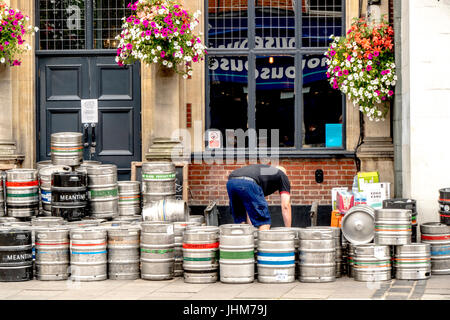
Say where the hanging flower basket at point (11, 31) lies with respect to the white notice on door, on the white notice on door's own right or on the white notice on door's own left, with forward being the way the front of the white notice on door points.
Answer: on the white notice on door's own right

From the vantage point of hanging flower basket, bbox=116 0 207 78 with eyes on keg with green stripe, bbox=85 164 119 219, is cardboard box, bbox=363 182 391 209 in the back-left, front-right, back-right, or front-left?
back-left

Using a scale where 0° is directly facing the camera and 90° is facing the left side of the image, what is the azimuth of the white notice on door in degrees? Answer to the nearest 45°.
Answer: approximately 0°

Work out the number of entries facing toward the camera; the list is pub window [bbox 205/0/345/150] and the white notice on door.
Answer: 2

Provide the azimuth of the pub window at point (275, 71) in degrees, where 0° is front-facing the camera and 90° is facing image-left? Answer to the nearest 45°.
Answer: approximately 0°

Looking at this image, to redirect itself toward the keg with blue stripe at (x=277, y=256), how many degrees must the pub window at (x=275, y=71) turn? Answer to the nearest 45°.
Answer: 0° — it already faces it

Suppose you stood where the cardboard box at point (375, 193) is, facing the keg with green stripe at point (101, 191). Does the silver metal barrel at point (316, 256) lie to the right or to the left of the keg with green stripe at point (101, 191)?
left

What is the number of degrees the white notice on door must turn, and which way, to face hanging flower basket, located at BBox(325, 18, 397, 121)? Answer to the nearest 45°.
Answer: approximately 45° to its left

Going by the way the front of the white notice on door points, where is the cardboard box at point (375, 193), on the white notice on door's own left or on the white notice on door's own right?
on the white notice on door's own left

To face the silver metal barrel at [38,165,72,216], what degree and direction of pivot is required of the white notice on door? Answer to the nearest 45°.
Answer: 0° — it already faces it

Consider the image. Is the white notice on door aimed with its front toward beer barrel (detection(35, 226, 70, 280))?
yes
